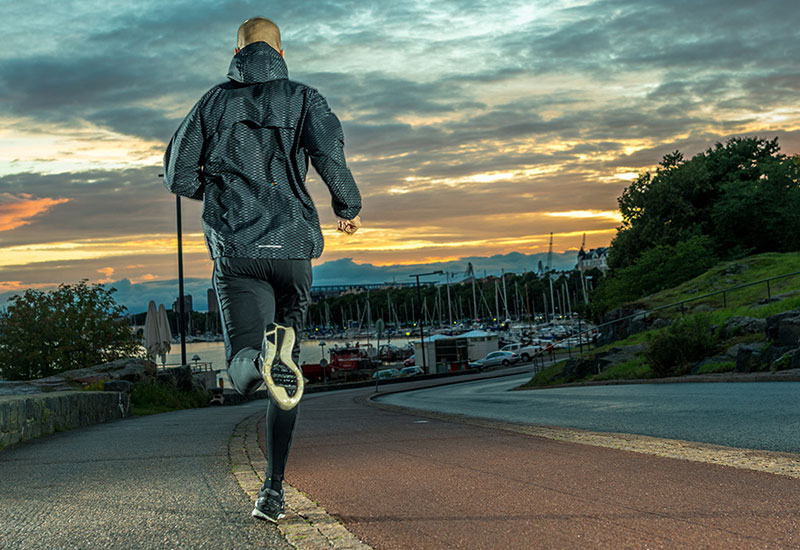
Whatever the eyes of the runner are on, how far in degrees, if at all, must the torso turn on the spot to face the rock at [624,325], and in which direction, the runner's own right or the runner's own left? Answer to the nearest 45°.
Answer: approximately 45° to the runner's own right

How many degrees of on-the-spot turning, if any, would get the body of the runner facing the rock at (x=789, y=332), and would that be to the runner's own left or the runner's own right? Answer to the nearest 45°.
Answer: approximately 45° to the runner's own right

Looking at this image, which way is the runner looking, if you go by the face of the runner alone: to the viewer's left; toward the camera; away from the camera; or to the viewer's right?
away from the camera

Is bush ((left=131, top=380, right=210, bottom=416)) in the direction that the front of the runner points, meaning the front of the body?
yes

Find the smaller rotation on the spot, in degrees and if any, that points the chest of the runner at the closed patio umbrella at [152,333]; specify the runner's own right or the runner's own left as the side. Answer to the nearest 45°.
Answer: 0° — they already face it

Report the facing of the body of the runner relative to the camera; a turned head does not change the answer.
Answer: away from the camera
